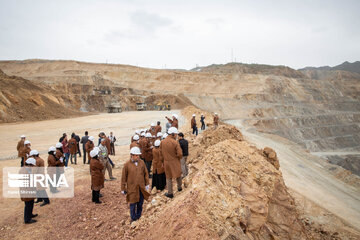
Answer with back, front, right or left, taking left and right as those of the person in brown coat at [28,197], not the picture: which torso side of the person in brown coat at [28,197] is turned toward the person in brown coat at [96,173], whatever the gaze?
front

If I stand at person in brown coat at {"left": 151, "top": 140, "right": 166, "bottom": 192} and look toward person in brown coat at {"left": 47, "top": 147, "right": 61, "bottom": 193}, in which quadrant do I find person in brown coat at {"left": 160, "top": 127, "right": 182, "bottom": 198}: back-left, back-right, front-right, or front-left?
back-left

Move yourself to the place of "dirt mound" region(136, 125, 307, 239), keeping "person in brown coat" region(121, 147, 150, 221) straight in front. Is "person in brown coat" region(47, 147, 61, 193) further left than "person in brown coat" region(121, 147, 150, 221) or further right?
right

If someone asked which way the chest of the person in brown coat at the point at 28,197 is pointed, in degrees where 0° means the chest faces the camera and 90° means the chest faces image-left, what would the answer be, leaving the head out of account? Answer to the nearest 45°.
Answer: approximately 270°

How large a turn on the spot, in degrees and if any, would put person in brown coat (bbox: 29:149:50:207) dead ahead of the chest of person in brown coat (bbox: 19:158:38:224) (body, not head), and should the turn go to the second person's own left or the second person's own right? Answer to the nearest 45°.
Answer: approximately 90° to the second person's own left

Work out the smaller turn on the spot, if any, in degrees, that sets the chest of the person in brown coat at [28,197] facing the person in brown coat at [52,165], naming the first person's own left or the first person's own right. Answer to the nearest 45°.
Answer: approximately 90° to the first person's own left
